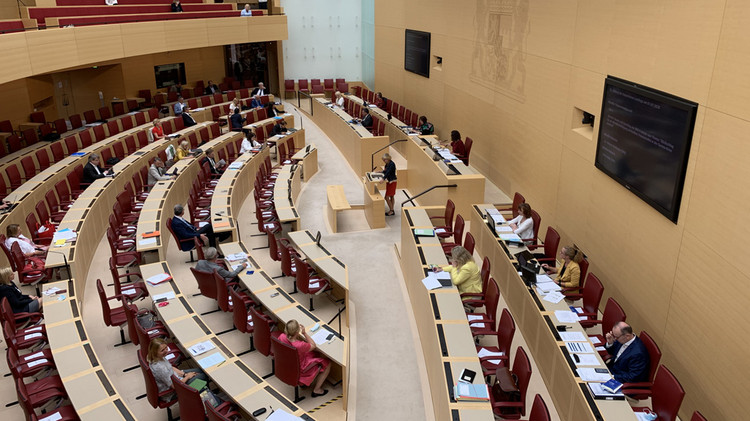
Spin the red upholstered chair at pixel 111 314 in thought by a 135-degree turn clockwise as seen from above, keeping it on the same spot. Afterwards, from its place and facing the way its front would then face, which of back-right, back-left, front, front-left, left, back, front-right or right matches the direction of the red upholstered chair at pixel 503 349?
left

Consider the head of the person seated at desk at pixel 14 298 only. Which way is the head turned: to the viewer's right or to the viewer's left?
to the viewer's right

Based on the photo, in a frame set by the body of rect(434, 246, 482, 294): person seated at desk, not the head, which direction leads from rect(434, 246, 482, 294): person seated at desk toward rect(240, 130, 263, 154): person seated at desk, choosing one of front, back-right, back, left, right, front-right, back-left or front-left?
front-right

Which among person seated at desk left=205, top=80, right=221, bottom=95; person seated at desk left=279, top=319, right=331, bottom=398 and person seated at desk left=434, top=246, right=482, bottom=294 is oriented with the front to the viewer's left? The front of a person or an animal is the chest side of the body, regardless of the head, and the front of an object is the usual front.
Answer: person seated at desk left=434, top=246, right=482, bottom=294

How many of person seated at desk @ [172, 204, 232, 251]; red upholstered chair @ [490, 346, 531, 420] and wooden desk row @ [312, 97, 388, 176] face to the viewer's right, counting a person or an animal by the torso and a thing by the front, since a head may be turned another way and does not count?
1

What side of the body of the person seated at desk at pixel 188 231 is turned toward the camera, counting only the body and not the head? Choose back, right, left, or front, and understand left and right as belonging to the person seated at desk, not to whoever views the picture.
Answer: right

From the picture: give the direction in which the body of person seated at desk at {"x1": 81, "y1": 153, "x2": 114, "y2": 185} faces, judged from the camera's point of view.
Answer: to the viewer's right

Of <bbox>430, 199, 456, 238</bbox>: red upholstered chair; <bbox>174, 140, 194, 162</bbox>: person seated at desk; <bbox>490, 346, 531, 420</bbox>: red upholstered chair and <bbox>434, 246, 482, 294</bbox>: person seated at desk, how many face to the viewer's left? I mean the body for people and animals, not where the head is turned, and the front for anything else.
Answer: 3

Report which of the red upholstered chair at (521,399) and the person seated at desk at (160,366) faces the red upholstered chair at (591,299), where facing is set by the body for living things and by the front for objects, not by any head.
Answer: the person seated at desk

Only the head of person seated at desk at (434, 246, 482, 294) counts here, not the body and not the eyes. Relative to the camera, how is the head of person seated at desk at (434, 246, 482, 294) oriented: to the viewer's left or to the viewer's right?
to the viewer's left

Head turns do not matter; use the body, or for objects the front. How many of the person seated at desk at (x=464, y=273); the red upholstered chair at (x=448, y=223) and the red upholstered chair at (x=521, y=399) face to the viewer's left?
3

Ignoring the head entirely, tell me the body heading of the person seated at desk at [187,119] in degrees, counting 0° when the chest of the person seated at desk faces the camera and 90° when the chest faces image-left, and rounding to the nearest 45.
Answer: approximately 315°

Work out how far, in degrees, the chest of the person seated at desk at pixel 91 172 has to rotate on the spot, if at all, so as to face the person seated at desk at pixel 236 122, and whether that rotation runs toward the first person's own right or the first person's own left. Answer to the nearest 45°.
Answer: approximately 45° to the first person's own left

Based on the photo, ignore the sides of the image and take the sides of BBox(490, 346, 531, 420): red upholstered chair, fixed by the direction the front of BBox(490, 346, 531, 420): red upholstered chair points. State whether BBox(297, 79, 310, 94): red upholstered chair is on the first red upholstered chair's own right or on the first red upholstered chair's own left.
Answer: on the first red upholstered chair's own right

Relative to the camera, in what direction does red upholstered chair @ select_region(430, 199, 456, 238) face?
facing to the left of the viewer

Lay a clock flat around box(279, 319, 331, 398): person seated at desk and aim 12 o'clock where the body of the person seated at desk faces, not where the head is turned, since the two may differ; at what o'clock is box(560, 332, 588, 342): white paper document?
The white paper document is roughly at 2 o'clock from the person seated at desk.

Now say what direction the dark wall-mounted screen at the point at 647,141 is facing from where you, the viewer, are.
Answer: facing the viewer and to the left of the viewer

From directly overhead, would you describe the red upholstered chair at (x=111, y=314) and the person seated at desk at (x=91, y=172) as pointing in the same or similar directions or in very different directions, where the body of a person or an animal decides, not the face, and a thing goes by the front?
same or similar directions

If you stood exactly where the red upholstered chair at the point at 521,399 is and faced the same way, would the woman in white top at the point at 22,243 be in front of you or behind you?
in front

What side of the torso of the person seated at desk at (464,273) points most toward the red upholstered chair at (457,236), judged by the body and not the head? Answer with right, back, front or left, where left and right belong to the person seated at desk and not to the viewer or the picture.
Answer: right

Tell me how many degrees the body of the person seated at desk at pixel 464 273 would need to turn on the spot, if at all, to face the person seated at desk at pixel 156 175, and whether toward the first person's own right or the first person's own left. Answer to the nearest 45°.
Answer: approximately 45° to the first person's own right
